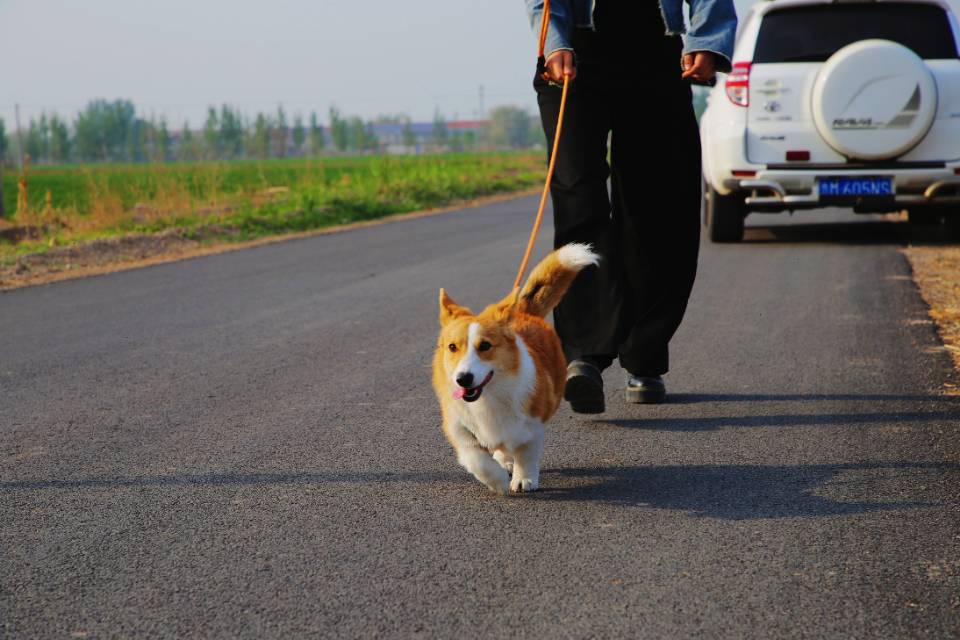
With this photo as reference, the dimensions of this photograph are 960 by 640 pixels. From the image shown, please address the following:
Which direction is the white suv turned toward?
away from the camera

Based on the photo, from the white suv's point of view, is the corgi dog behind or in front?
behind
